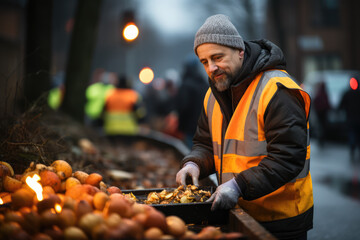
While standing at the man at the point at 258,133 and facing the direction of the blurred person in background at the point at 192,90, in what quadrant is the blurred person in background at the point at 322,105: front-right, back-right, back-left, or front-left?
front-right

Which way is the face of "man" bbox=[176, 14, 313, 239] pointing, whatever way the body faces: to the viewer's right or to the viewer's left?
to the viewer's left

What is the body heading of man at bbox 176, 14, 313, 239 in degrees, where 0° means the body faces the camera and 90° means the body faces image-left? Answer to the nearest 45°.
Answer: approximately 45°

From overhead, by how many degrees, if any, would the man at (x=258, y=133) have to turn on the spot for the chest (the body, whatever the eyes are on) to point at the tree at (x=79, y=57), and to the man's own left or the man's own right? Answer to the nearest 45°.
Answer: approximately 90° to the man's own right

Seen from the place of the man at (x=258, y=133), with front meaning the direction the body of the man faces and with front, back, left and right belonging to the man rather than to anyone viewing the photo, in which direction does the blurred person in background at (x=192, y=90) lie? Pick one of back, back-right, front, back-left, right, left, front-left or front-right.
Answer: back-right
